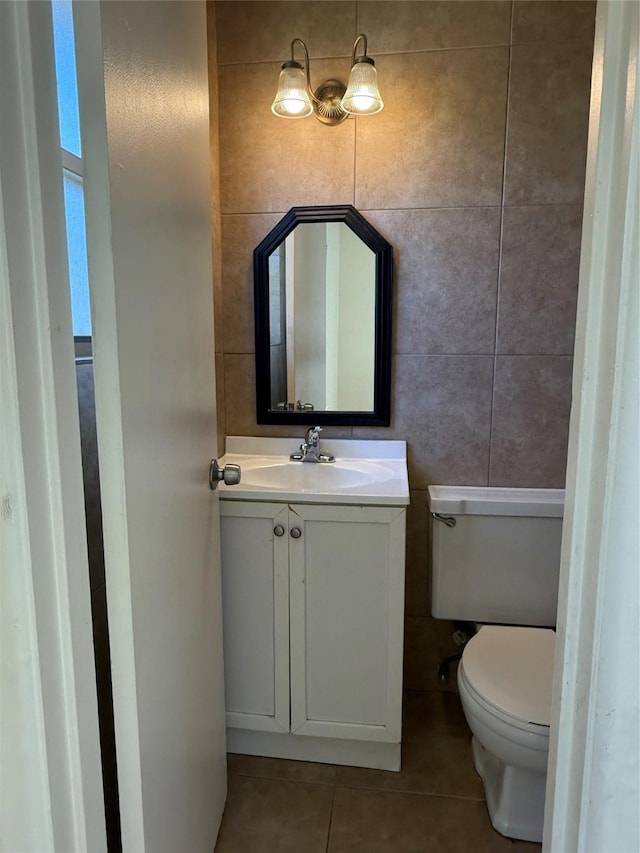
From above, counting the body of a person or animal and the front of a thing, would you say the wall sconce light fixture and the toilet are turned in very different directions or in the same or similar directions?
same or similar directions

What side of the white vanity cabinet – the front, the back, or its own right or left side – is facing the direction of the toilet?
left

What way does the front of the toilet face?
toward the camera

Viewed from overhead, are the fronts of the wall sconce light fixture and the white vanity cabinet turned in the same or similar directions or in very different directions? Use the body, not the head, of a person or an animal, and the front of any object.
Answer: same or similar directions

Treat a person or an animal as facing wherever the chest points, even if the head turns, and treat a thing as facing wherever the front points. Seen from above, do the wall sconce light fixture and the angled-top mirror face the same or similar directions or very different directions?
same or similar directions

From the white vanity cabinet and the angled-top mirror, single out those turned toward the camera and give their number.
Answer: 2

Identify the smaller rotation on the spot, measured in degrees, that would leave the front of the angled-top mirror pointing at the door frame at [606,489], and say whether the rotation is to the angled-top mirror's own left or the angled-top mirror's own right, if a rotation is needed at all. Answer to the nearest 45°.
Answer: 0° — it already faces it

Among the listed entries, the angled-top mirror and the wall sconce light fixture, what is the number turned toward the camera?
2

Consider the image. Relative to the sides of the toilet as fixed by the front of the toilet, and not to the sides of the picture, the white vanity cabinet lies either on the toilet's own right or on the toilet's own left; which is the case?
on the toilet's own right

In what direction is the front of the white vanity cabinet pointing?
toward the camera

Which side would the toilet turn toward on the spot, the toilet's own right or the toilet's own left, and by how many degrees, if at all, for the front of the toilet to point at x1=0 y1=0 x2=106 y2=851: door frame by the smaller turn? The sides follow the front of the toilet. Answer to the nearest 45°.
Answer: approximately 45° to the toilet's own right

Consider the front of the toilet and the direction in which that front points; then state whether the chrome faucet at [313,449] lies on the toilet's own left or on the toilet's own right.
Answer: on the toilet's own right
